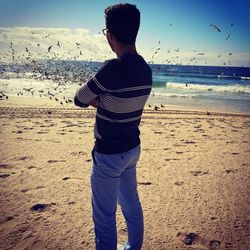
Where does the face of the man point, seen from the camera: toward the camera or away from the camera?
away from the camera

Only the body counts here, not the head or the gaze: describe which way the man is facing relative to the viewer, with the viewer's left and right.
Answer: facing away from the viewer and to the left of the viewer
